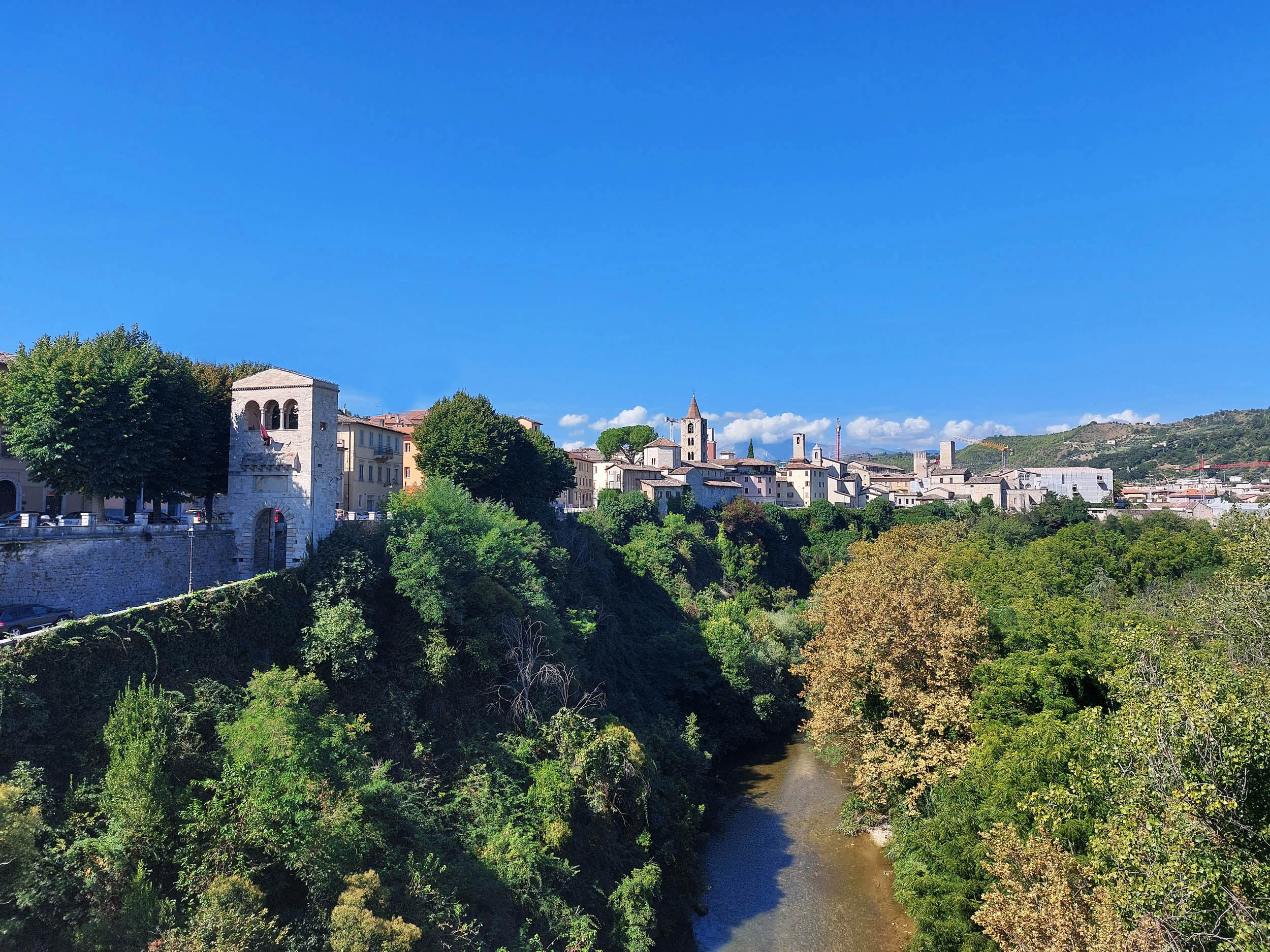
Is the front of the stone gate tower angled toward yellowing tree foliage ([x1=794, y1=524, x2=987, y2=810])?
no

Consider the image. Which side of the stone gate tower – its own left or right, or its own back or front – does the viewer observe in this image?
front

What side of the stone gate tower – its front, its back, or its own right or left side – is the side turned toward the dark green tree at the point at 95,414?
right

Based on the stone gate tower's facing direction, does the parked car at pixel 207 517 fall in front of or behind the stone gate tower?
behind

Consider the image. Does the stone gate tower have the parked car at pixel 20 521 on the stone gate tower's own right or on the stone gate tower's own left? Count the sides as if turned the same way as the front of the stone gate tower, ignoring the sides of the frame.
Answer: on the stone gate tower's own right

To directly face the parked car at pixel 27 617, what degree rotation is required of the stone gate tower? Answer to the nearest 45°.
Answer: approximately 45° to its right

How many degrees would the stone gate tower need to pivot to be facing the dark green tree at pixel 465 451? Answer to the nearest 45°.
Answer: approximately 135° to its left
